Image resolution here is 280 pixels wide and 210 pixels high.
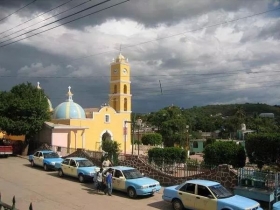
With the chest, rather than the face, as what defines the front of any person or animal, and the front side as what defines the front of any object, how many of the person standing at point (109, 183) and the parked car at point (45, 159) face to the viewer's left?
1
